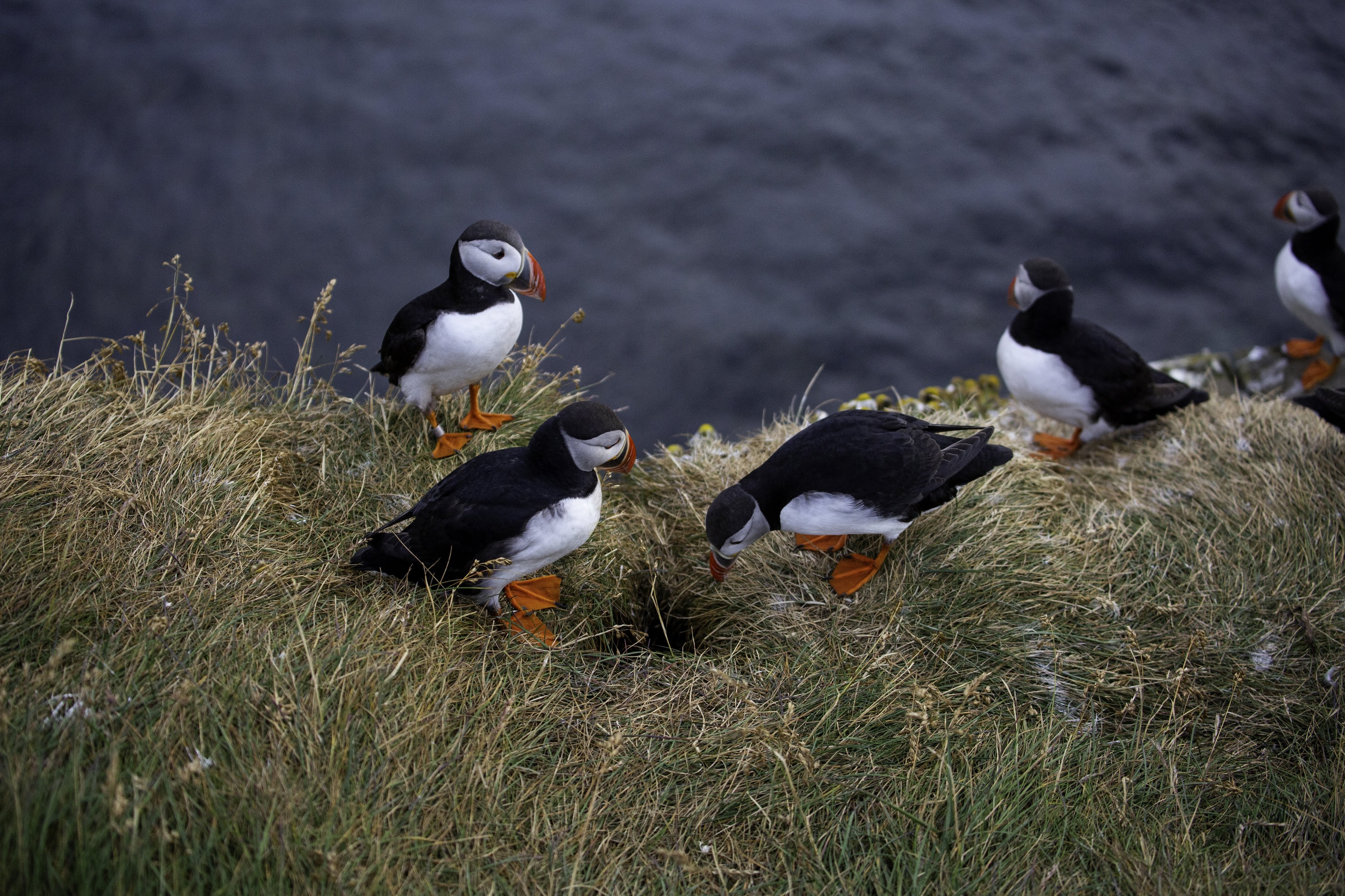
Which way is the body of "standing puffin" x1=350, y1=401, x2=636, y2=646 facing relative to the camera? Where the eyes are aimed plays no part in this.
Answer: to the viewer's right

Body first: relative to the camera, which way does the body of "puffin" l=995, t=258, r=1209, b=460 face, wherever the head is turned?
to the viewer's left

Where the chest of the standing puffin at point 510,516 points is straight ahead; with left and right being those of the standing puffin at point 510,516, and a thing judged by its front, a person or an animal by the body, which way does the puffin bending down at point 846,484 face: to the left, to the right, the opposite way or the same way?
the opposite way

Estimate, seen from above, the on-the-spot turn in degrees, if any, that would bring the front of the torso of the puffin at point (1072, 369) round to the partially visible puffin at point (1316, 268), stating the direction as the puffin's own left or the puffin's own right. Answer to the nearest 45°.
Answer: approximately 135° to the puffin's own right

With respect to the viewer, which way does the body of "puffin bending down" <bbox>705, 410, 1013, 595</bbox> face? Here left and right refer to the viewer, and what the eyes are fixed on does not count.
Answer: facing to the left of the viewer

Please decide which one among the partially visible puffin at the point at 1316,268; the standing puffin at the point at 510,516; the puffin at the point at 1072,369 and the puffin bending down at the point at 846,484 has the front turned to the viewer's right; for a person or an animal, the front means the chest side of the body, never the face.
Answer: the standing puffin at the point at 510,516

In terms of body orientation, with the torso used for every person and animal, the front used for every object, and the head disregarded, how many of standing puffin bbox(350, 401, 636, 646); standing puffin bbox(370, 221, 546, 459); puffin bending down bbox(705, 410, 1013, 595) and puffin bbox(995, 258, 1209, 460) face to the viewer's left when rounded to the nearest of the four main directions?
2

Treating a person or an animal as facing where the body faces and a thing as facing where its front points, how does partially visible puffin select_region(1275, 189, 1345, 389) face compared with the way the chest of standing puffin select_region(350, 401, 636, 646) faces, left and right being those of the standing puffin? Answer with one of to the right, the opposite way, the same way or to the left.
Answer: the opposite way
